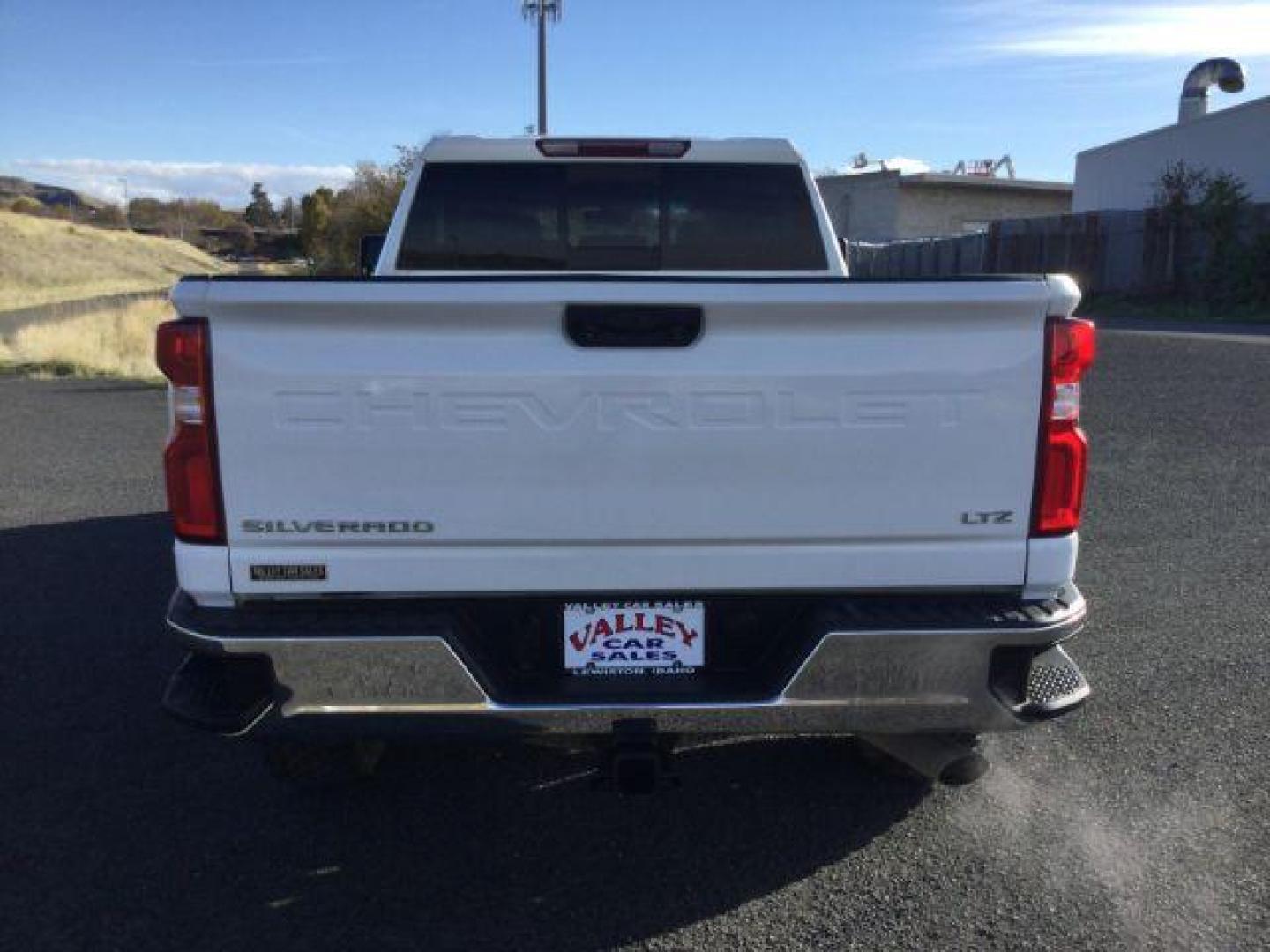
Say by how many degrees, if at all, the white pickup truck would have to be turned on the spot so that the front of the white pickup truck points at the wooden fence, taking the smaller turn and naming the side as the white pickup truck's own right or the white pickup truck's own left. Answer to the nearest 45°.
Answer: approximately 45° to the white pickup truck's own right

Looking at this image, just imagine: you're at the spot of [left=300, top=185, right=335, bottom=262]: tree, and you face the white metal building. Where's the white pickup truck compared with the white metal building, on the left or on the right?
right

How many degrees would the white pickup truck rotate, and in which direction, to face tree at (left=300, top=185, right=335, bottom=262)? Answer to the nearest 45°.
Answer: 0° — it already faces it

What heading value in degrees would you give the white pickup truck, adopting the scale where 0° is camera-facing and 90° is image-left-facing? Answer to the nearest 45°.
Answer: approximately 180°

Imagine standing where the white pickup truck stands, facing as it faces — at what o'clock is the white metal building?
The white metal building is roughly at 1 o'clock from the white pickup truck.
